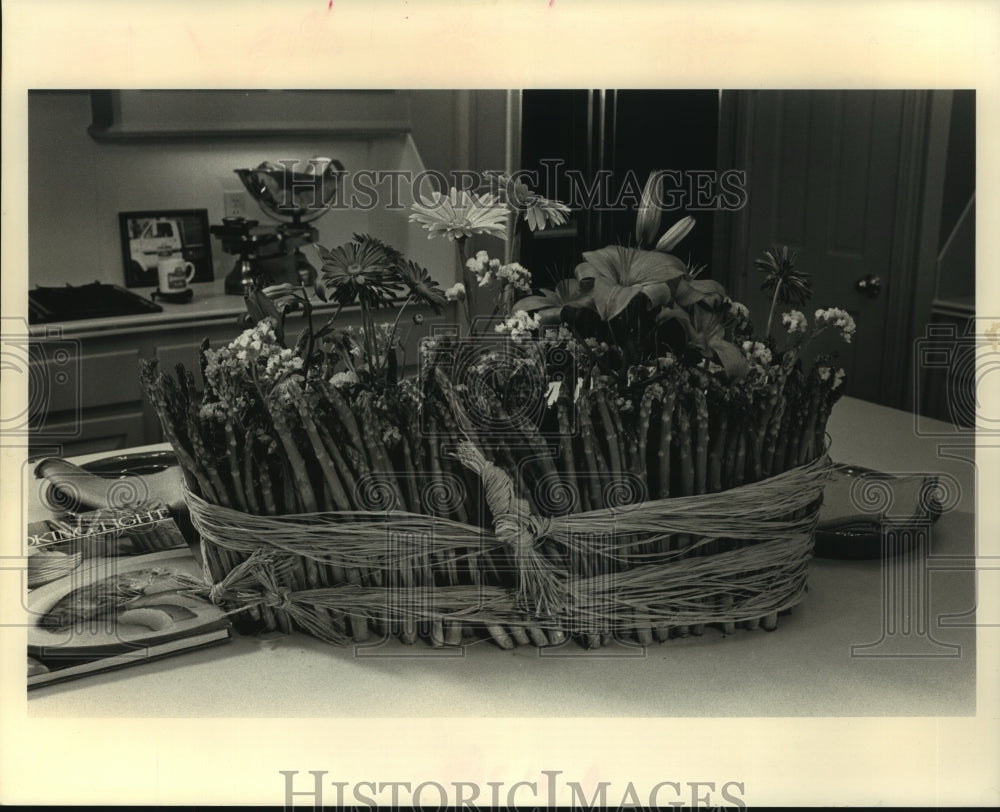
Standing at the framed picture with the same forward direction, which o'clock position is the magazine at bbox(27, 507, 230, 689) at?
The magazine is roughly at 12 o'clock from the framed picture.

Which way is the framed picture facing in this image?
toward the camera

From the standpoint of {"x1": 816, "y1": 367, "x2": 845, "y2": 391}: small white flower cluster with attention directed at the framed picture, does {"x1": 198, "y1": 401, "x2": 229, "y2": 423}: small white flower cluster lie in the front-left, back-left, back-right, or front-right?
front-left

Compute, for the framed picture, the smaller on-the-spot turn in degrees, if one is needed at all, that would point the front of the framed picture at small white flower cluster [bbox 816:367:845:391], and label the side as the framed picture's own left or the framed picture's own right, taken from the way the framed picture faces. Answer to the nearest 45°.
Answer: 0° — it already faces it

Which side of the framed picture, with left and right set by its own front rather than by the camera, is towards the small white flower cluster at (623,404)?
front

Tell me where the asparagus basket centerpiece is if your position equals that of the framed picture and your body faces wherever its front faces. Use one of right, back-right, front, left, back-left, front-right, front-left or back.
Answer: front

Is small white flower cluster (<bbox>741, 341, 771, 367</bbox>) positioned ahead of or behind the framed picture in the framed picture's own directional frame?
ahead

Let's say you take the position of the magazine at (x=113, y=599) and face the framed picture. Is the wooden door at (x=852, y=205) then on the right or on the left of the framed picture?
right

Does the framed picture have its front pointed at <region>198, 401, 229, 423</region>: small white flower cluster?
yes

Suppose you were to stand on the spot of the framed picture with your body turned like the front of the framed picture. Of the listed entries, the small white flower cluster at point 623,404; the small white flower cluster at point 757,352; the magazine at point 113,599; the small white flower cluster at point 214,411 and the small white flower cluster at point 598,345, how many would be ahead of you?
5

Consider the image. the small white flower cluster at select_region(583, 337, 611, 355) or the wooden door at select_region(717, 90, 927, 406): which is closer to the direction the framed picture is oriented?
the small white flower cluster
